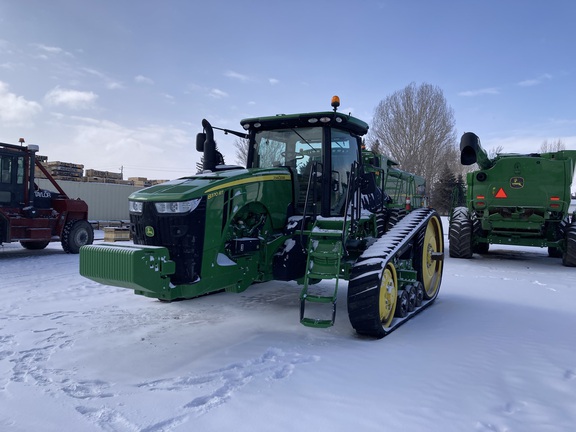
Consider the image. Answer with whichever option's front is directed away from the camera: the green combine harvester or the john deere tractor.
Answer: the green combine harvester

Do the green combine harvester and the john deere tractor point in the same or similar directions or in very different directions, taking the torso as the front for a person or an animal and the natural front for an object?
very different directions

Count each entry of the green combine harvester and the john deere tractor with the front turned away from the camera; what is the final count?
1

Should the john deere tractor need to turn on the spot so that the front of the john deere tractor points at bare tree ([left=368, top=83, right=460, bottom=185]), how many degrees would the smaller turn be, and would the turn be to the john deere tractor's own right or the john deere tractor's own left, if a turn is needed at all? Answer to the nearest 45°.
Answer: approximately 135° to the john deere tractor's own right

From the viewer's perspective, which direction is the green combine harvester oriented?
away from the camera

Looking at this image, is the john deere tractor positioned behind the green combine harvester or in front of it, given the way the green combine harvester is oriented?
behind

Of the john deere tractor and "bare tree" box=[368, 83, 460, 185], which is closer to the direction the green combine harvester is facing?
the bare tree

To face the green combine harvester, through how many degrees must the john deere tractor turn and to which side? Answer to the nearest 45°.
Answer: approximately 180°

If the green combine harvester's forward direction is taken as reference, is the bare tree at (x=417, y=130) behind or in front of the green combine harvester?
in front
